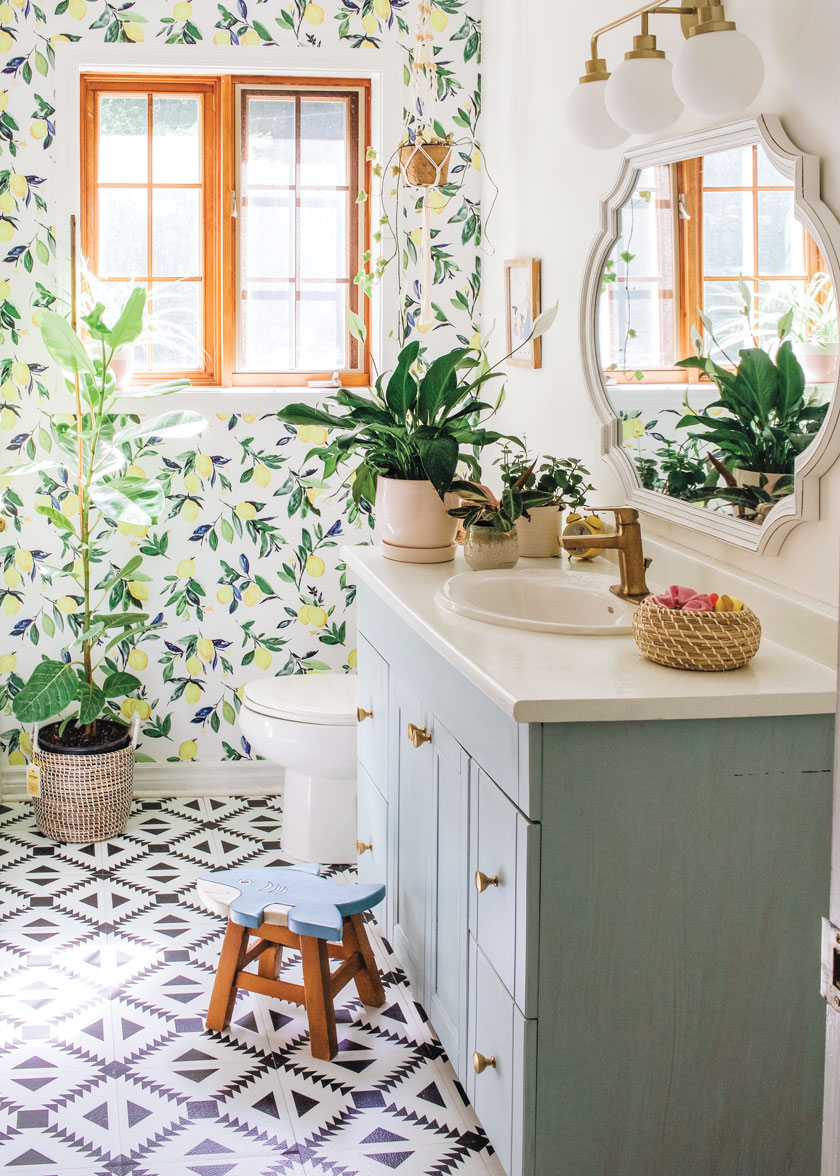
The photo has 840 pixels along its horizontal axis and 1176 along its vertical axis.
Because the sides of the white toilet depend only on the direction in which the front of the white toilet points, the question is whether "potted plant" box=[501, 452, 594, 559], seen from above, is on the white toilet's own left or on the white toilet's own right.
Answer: on the white toilet's own left

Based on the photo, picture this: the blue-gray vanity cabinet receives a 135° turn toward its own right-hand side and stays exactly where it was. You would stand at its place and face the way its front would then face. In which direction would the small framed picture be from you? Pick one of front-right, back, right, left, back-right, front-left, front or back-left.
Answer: front

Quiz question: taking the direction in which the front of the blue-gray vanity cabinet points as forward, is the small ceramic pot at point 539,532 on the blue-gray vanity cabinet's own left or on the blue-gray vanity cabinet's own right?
on the blue-gray vanity cabinet's own right
